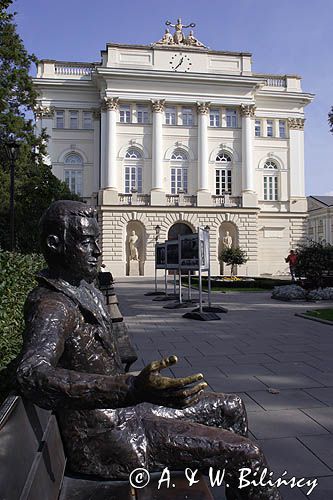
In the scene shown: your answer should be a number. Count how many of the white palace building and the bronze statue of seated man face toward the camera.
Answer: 1

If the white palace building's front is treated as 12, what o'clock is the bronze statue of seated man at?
The bronze statue of seated man is roughly at 12 o'clock from the white palace building.

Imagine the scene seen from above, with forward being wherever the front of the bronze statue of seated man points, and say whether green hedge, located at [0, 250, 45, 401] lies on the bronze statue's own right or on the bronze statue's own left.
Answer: on the bronze statue's own left

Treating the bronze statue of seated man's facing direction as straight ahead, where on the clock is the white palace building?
The white palace building is roughly at 9 o'clock from the bronze statue of seated man.

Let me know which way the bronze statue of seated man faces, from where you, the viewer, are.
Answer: facing to the right of the viewer

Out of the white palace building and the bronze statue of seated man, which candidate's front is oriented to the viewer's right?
the bronze statue of seated man

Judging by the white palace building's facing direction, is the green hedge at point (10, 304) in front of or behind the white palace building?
in front

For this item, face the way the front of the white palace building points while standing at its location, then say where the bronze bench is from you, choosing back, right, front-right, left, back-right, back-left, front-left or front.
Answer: front

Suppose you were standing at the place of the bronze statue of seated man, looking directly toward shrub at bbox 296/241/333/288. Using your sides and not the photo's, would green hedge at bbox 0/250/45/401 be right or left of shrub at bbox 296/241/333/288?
left

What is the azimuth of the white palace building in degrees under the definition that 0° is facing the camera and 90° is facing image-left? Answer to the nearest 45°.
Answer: approximately 0°

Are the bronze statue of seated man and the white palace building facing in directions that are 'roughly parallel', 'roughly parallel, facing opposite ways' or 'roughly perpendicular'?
roughly perpendicular

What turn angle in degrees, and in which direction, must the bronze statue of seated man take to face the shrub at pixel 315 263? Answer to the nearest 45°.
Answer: approximately 45° to its left
